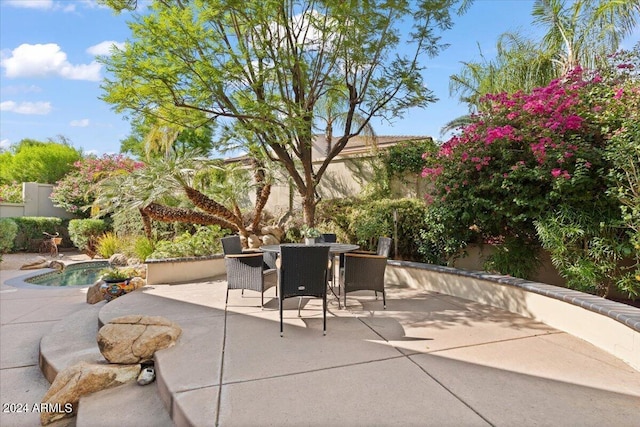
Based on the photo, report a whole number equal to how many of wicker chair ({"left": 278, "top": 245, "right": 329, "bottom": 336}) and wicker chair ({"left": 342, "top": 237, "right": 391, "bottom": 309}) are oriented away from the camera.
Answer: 1

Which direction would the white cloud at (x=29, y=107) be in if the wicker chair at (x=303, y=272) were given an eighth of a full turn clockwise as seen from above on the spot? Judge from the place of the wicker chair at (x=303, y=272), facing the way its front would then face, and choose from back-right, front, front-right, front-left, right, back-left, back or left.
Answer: left

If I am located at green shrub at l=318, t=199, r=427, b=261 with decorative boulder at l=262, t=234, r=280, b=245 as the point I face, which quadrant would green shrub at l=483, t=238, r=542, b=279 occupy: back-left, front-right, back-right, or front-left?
back-left

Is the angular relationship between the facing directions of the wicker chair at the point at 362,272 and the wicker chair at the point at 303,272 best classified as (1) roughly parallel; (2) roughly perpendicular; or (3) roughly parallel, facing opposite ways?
roughly perpendicular

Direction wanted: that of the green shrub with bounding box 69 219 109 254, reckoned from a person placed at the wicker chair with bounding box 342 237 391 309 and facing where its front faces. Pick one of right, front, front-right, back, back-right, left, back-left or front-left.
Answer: front-right

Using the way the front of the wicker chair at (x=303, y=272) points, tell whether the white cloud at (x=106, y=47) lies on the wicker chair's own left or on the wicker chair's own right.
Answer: on the wicker chair's own left

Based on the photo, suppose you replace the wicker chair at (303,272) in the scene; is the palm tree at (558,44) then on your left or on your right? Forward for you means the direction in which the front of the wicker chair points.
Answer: on your right

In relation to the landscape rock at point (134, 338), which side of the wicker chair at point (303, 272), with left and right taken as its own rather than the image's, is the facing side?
left

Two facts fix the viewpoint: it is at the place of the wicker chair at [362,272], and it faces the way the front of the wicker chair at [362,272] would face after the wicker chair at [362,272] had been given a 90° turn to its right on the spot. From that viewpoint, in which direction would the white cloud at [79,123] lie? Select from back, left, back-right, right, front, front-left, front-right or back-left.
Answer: front-left

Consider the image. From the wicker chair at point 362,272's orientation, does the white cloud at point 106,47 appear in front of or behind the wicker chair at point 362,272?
in front

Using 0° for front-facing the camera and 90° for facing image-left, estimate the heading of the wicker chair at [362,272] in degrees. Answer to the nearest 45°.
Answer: approximately 90°

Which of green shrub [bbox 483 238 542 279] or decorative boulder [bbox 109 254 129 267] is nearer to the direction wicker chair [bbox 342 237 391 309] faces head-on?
the decorative boulder

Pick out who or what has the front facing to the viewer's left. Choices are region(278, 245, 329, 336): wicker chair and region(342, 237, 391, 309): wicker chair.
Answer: region(342, 237, 391, 309): wicker chair

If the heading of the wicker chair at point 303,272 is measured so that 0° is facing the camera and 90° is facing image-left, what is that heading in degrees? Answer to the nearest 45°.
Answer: approximately 180°

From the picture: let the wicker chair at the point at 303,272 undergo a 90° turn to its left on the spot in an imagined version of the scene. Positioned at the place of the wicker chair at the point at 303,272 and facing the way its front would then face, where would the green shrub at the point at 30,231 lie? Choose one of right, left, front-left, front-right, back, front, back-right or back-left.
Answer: front-right

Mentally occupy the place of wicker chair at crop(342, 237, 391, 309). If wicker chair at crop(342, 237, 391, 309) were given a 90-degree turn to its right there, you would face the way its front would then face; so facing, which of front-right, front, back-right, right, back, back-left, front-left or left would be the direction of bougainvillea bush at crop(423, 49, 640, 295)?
right

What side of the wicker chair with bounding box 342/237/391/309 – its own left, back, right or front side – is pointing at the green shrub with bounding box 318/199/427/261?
right
